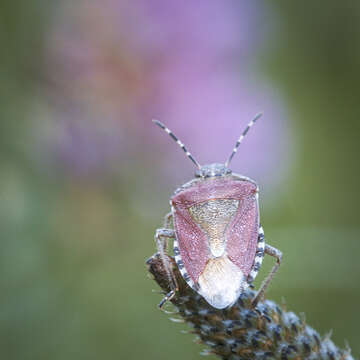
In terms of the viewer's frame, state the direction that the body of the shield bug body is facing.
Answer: away from the camera
